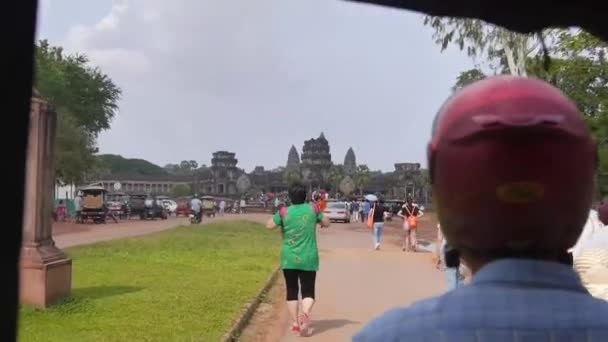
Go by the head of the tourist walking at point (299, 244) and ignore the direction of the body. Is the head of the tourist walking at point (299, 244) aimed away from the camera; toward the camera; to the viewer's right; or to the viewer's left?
away from the camera

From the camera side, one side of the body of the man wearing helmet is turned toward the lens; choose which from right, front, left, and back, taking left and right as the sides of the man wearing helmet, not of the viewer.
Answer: back

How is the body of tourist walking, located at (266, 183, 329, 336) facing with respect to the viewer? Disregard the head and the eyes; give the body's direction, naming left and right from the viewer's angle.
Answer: facing away from the viewer

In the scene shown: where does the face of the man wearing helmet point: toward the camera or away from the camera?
away from the camera
